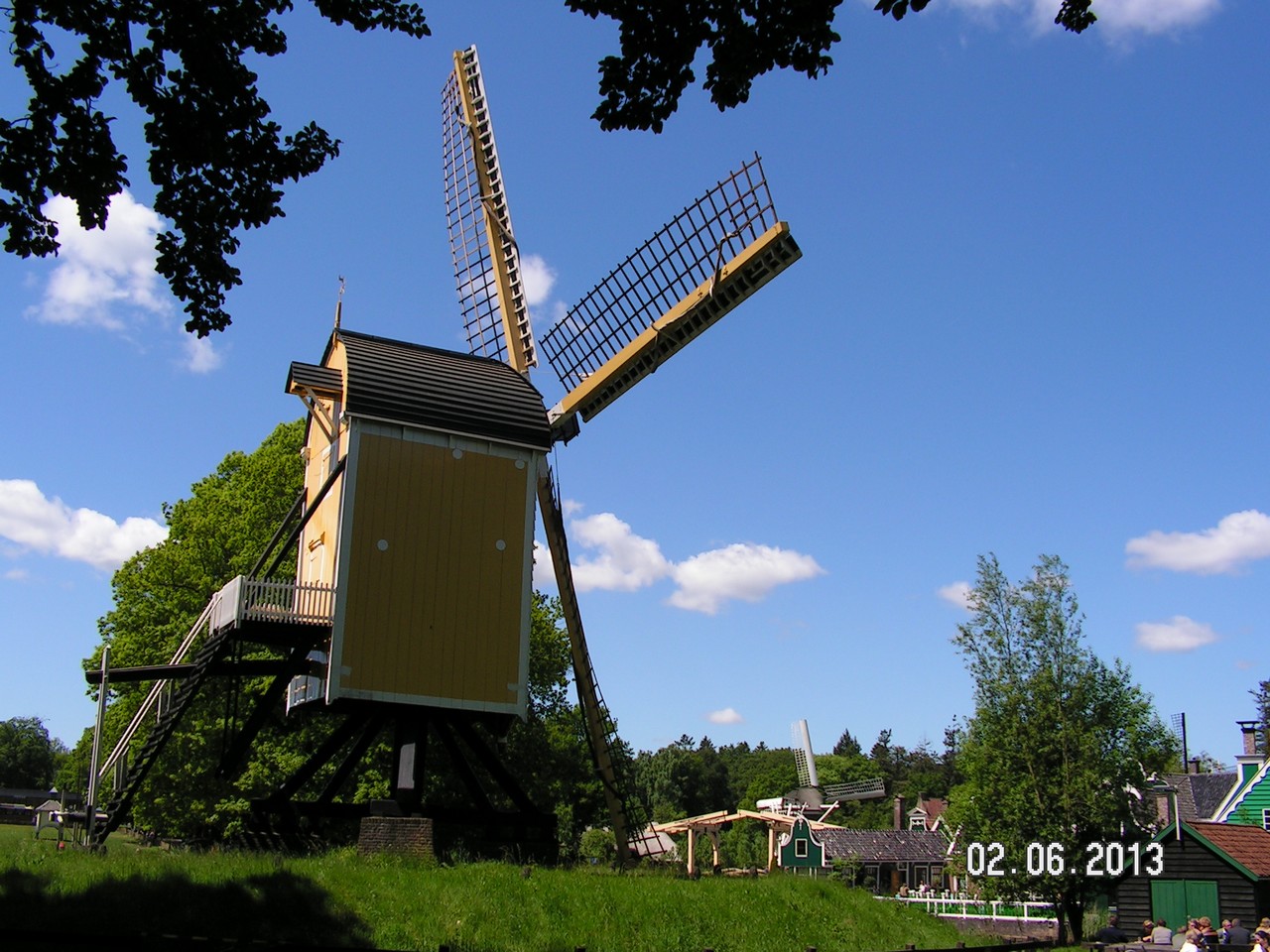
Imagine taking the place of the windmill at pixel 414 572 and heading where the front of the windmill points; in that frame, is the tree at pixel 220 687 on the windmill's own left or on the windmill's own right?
on the windmill's own left

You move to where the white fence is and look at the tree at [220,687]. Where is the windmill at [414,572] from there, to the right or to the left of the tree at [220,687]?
left

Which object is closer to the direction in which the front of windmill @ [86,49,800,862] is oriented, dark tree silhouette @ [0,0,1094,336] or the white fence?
the white fence

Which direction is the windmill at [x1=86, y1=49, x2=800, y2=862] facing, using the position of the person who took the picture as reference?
facing away from the viewer and to the right of the viewer

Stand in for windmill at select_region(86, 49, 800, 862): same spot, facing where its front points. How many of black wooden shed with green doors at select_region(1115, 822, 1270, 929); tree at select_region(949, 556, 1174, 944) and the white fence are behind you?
0

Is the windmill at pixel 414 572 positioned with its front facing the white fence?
yes

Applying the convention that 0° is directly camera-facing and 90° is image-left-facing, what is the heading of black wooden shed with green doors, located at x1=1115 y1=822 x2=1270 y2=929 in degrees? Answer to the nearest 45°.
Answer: approximately 45°
